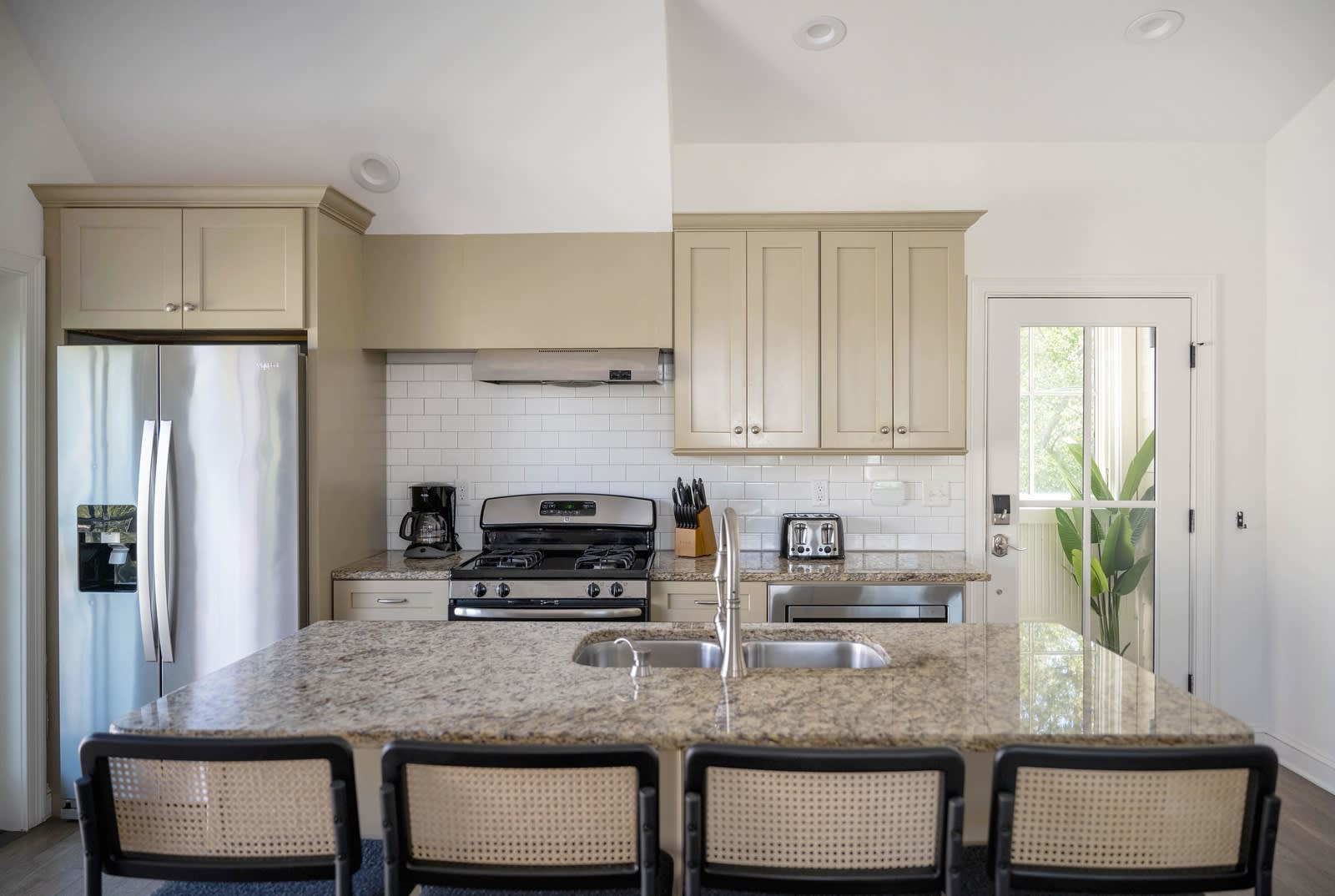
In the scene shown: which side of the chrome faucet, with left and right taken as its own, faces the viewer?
back

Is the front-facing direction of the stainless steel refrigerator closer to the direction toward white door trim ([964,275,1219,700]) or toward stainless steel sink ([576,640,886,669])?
the stainless steel sink

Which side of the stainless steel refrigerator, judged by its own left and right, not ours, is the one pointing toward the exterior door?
left

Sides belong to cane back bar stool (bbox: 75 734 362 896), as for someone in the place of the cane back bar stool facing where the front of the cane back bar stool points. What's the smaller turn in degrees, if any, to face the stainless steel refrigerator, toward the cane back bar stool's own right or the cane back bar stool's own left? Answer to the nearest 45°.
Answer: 0° — it already faces it

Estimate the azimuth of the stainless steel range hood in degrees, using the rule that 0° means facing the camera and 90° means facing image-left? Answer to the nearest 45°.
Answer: approximately 0°

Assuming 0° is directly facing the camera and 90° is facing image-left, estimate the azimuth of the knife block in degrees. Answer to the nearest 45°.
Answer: approximately 45°

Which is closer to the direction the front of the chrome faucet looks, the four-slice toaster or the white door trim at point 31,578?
the four-slice toaster

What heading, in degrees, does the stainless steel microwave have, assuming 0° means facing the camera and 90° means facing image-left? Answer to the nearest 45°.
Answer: approximately 0°

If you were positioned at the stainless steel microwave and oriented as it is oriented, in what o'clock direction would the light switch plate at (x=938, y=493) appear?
The light switch plate is roughly at 7 o'clock from the stainless steel microwave.

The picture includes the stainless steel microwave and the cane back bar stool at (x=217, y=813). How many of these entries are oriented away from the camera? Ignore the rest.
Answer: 1
